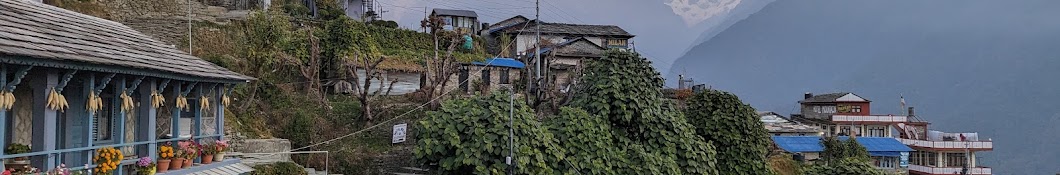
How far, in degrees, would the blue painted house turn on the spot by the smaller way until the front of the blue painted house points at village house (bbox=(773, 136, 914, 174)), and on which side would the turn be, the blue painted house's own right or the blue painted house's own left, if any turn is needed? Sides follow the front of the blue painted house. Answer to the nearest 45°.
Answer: approximately 45° to the blue painted house's own left

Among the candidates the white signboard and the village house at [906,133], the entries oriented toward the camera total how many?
2

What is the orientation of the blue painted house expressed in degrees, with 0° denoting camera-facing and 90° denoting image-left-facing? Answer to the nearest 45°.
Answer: approximately 315°

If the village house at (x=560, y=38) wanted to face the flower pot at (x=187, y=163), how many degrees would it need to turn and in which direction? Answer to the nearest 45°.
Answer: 0° — it already faces it

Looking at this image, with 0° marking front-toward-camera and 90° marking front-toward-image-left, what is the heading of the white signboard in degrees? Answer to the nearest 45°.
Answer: approximately 0°

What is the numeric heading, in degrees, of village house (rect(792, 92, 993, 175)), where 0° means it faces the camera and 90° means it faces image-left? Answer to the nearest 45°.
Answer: approximately 0°

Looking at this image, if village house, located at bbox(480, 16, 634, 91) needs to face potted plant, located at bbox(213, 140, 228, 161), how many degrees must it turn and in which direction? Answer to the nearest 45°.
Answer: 0° — it already faces it

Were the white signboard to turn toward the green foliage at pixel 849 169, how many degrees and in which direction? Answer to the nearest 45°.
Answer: approximately 135° to its left
